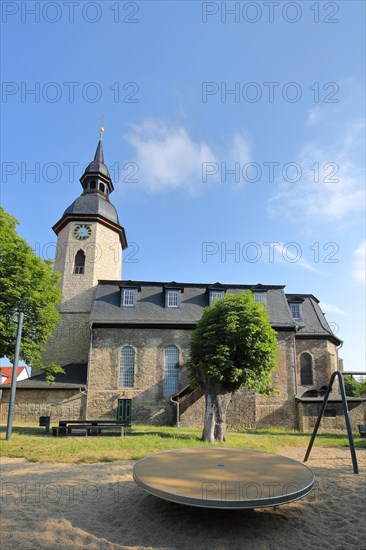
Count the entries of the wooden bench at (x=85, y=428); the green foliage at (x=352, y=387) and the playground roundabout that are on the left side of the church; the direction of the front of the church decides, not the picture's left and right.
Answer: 2

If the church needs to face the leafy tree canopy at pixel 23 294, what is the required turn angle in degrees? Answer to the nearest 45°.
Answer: approximately 45° to its right

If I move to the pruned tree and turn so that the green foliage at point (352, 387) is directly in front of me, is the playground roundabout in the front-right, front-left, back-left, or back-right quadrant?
back-right

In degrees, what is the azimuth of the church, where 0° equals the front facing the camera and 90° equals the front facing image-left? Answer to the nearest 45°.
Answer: approximately 90°

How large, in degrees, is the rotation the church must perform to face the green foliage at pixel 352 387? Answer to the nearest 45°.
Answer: approximately 90° to its left
